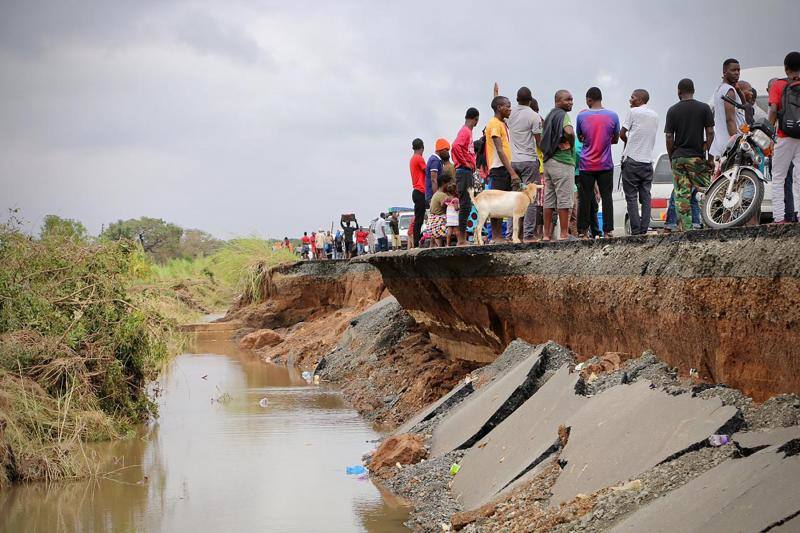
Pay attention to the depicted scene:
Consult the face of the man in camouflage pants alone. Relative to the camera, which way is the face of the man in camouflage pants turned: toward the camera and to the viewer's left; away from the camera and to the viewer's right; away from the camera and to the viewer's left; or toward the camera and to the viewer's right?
away from the camera and to the viewer's left

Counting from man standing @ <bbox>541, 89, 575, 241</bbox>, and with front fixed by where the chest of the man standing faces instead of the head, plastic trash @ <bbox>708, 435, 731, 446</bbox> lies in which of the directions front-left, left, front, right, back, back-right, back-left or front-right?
back-right

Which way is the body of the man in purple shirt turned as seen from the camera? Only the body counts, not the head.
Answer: away from the camera

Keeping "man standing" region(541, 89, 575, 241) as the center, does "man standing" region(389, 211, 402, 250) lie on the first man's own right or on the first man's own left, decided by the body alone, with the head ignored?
on the first man's own left

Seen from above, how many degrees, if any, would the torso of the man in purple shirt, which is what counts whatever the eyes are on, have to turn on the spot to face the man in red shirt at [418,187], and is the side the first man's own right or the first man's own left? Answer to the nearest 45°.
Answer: approximately 45° to the first man's own left

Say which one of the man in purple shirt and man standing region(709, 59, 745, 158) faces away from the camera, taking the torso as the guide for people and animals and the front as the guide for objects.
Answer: the man in purple shirt

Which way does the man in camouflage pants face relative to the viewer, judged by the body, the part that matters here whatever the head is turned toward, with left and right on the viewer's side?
facing away from the viewer

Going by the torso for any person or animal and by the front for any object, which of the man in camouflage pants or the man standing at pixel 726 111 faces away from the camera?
the man in camouflage pants

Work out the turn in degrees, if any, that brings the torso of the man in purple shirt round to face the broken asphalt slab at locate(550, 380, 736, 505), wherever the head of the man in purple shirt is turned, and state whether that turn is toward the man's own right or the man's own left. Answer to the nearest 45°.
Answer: approximately 180°

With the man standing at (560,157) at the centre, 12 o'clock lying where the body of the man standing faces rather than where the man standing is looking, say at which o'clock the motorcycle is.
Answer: The motorcycle is roughly at 3 o'clock from the man standing.

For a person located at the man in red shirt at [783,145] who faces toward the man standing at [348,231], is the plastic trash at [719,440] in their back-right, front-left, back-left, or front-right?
back-left

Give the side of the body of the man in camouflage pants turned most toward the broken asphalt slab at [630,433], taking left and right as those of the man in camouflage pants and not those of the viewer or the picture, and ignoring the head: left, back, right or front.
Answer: back
